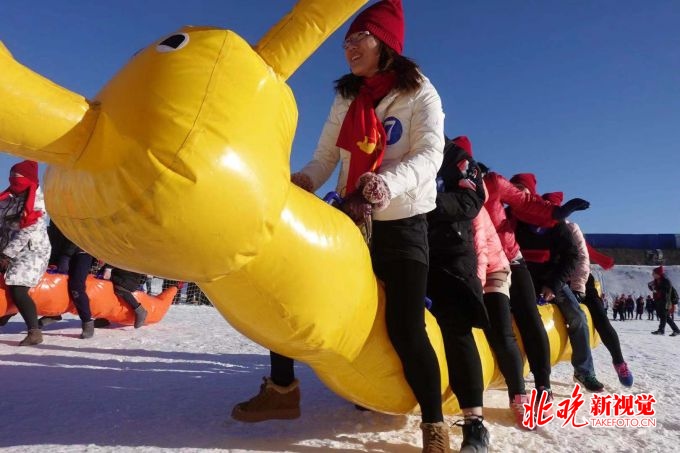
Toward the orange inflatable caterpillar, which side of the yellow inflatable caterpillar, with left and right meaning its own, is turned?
right

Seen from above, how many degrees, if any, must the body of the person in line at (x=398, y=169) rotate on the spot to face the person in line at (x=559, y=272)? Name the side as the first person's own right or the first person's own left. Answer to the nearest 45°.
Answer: approximately 180°

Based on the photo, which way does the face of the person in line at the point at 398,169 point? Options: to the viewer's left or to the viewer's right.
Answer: to the viewer's left

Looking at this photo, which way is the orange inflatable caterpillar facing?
to the viewer's left

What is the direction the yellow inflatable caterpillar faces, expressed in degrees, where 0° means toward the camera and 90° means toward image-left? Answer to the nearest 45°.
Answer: approximately 45°

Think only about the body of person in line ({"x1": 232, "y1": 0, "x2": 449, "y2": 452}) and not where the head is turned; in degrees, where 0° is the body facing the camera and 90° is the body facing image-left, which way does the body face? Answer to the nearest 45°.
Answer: approximately 45°

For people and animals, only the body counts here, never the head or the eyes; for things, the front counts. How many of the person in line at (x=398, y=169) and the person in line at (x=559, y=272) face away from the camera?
0

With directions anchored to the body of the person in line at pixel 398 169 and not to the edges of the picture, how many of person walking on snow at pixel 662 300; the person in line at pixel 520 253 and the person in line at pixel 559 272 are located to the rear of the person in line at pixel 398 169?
3

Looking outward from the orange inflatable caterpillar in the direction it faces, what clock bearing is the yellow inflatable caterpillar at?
The yellow inflatable caterpillar is roughly at 9 o'clock from the orange inflatable caterpillar.

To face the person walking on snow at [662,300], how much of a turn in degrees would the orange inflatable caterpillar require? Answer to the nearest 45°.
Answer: approximately 180°

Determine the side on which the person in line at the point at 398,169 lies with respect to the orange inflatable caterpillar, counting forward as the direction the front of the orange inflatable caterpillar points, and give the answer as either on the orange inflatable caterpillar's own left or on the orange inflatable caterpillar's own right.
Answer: on the orange inflatable caterpillar's own left

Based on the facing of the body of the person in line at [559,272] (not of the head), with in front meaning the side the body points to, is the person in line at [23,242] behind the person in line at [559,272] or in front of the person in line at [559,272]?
in front

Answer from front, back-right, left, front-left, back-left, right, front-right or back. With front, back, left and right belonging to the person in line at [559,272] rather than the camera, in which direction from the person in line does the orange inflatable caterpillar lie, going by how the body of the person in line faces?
front-right

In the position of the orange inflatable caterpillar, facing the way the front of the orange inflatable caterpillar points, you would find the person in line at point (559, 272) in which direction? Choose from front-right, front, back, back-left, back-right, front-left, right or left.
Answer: back-left
